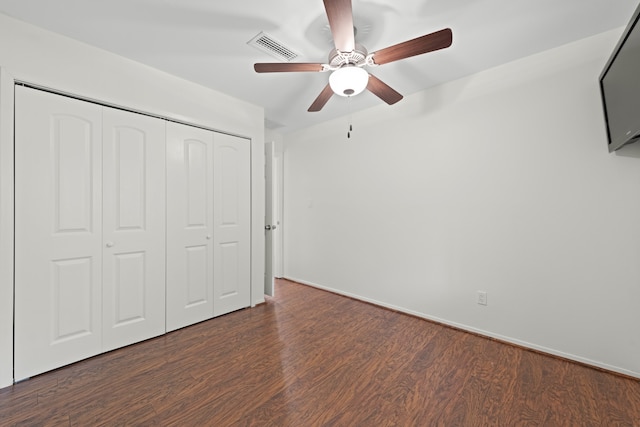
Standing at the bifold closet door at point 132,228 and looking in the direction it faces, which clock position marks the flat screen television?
The flat screen television is roughly at 12 o'clock from the bifold closet door.

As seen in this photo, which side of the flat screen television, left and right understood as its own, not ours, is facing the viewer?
left

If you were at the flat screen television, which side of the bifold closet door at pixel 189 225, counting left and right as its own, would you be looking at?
front

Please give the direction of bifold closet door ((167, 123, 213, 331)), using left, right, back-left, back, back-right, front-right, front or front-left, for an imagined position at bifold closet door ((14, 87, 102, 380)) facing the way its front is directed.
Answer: front-left

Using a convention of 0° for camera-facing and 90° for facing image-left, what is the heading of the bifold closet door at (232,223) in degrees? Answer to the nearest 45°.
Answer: approximately 315°

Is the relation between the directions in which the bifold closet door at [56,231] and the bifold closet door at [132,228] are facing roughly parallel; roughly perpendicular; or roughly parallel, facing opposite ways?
roughly parallel

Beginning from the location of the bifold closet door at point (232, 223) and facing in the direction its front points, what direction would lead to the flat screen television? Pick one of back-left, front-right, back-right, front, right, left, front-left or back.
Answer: front

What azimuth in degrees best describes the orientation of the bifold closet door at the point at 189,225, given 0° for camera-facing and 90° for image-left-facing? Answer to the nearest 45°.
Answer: approximately 315°

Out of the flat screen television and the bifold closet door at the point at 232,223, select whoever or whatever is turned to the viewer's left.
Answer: the flat screen television

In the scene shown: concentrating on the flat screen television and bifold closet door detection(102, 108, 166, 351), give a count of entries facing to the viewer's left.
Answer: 1

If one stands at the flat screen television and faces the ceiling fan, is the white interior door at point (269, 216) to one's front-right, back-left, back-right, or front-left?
front-right

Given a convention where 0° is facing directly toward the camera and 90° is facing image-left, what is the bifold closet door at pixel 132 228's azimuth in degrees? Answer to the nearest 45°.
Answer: approximately 315°

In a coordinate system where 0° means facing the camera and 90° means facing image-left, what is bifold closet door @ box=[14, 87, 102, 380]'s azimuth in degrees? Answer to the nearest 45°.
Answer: approximately 315°

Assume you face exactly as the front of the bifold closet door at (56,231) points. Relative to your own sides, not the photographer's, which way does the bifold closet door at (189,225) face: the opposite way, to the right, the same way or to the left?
the same way
